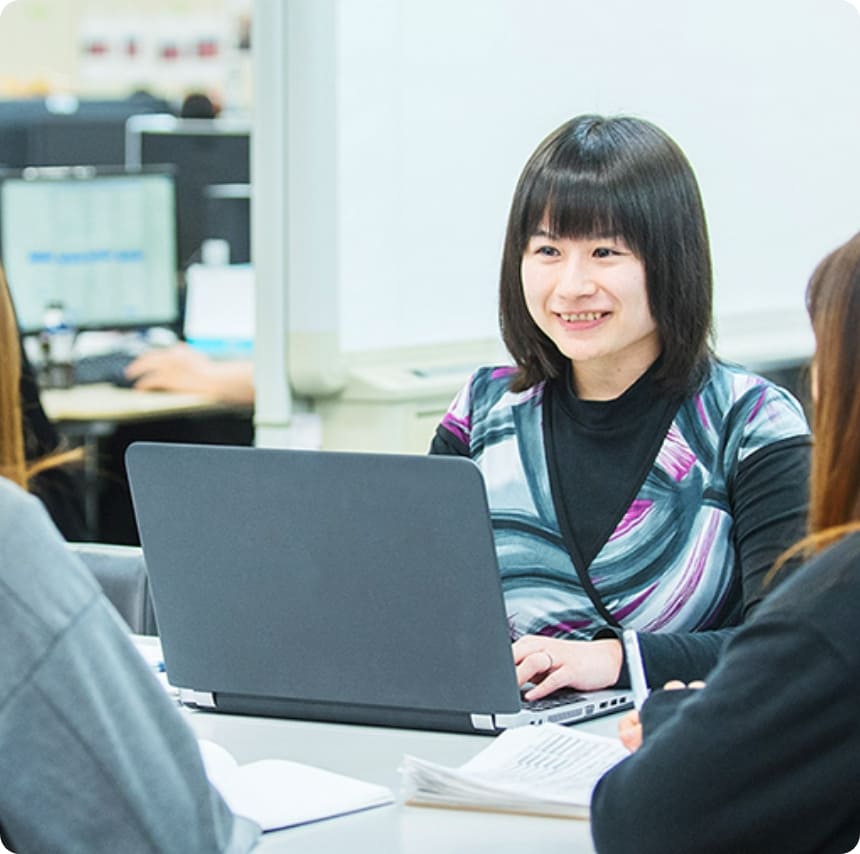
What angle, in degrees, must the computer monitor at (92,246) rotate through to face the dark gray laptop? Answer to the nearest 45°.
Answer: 0° — it already faces it

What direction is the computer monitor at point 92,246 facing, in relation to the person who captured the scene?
facing the viewer

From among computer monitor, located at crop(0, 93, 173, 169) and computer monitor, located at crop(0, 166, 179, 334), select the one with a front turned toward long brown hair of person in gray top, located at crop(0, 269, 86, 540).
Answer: computer monitor, located at crop(0, 166, 179, 334)

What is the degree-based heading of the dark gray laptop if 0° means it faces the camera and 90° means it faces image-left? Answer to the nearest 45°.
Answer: approximately 225°

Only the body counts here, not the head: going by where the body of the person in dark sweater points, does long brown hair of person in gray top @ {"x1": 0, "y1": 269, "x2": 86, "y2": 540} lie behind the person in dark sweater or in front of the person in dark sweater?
in front

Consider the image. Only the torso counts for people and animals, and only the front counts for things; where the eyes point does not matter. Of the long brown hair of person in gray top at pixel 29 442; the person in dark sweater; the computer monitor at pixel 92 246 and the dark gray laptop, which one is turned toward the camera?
the computer monitor

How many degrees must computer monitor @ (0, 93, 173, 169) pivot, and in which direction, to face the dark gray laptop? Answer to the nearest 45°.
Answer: approximately 180°

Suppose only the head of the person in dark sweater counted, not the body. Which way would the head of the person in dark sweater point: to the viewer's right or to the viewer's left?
to the viewer's left

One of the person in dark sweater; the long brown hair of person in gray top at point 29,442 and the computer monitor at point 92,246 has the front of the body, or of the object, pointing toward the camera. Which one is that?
the computer monitor

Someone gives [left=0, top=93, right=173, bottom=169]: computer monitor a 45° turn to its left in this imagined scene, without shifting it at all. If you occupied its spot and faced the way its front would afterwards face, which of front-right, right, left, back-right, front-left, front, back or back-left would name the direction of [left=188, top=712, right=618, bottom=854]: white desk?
back-left

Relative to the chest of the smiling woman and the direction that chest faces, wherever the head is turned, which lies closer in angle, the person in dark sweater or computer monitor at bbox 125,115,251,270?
the person in dark sweater
